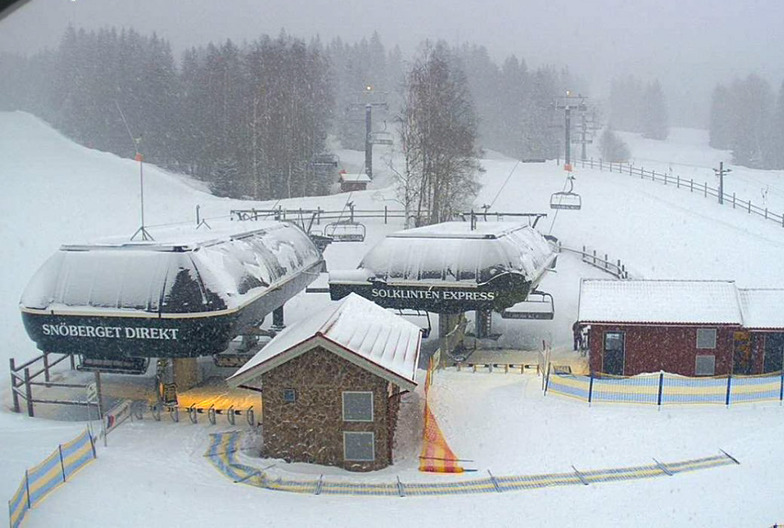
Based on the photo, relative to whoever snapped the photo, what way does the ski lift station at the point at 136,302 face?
facing the viewer

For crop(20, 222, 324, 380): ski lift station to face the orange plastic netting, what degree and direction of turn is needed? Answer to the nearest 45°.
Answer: approximately 45° to its left

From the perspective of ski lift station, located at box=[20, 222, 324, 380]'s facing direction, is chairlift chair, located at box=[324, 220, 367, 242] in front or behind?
behind

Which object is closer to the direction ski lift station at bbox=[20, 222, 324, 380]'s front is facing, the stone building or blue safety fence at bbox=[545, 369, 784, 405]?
the stone building

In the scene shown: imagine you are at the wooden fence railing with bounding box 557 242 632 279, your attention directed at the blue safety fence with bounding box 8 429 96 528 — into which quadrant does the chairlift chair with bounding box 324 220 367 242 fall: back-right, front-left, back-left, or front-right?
front-right

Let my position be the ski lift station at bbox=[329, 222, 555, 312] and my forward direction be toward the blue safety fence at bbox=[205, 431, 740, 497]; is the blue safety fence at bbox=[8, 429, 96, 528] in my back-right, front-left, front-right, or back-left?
front-right

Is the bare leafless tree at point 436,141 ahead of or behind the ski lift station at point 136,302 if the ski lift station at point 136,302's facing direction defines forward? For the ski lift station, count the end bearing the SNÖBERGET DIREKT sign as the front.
behind

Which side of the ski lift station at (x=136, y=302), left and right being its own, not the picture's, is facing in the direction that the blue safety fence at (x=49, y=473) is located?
front

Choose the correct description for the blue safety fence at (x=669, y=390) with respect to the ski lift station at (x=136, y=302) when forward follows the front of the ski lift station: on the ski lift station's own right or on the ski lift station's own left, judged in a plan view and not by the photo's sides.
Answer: on the ski lift station's own left

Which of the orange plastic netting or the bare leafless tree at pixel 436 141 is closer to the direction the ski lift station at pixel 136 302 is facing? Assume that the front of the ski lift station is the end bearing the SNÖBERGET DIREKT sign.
the orange plastic netting

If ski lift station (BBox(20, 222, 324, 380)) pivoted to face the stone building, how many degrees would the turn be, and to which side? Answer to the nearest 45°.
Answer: approximately 45° to its left

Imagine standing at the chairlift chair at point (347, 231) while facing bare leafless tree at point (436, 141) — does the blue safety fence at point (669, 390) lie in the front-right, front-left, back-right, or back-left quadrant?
back-right
